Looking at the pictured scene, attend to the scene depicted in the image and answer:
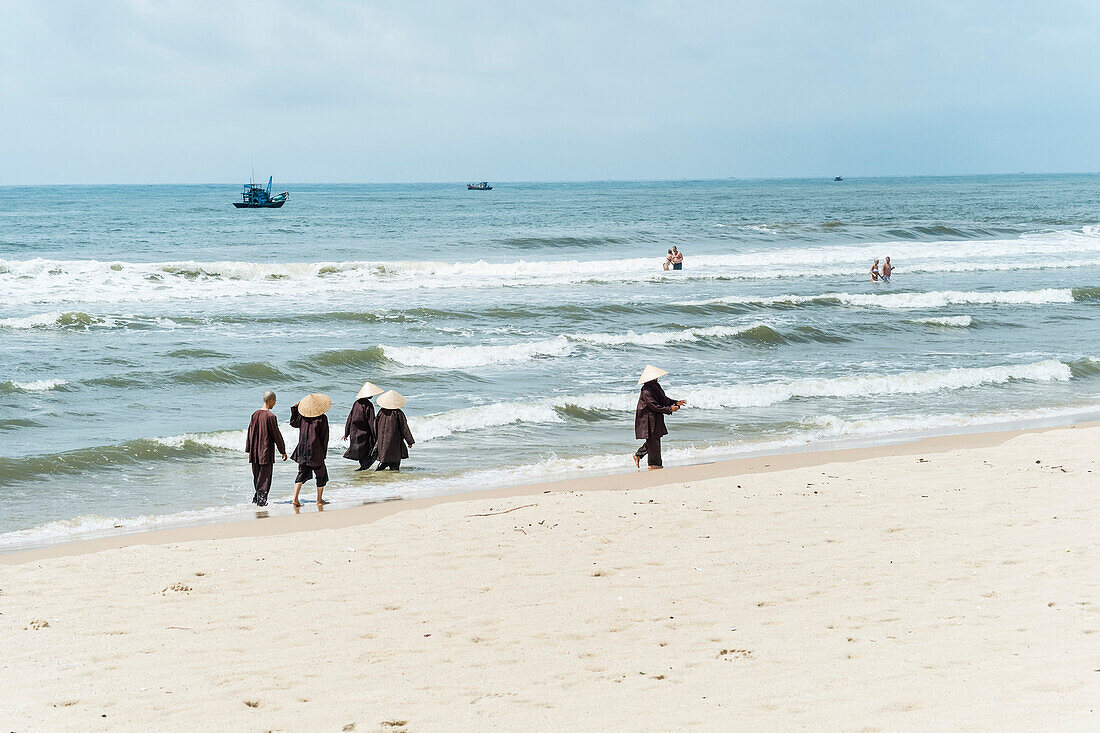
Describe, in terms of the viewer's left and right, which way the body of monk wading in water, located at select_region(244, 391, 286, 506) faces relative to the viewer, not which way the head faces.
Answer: facing away from the viewer and to the right of the viewer

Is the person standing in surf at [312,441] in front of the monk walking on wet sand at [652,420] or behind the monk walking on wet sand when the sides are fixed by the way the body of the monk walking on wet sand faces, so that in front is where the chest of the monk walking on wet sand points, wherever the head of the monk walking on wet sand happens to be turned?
behind

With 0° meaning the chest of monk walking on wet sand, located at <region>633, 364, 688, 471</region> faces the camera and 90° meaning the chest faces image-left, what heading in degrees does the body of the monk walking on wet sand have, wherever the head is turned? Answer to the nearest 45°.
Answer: approximately 270°

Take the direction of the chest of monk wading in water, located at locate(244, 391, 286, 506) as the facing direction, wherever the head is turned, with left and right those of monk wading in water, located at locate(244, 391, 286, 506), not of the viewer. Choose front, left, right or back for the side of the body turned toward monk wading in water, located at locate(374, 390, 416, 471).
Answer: front

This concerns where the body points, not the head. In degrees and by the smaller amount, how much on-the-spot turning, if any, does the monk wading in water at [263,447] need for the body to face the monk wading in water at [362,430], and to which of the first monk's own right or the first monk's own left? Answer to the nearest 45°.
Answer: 0° — they already face them

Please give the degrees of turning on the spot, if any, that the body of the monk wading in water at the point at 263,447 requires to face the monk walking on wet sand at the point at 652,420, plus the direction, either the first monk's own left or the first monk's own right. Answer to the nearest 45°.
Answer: approximately 45° to the first monk's own right
